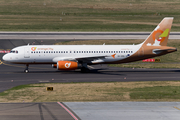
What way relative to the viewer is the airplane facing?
to the viewer's left
